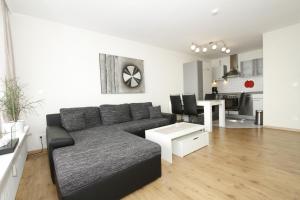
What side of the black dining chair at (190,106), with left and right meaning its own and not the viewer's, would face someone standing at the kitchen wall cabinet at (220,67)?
left

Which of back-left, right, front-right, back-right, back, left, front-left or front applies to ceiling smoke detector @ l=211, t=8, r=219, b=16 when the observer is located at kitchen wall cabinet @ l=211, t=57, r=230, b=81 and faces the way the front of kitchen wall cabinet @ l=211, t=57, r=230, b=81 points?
front-left

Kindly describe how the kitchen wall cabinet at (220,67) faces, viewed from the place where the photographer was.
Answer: facing the viewer and to the left of the viewer

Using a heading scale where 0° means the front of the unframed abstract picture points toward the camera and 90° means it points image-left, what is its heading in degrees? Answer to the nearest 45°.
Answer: approximately 315°

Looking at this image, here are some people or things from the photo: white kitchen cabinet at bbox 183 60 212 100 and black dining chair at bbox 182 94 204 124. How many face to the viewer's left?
0

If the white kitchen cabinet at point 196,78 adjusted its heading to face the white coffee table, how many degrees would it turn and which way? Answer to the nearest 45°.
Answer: approximately 45° to its right

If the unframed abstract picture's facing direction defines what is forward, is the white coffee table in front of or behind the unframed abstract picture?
in front

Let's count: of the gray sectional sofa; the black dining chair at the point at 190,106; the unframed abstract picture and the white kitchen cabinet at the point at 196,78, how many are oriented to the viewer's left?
0

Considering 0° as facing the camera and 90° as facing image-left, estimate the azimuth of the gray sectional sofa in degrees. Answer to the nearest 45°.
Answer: approximately 315°

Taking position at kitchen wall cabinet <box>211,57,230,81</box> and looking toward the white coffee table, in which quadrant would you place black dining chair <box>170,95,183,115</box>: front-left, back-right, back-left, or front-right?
front-right

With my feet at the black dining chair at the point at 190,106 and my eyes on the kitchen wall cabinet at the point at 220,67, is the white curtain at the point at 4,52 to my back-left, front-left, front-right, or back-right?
back-left

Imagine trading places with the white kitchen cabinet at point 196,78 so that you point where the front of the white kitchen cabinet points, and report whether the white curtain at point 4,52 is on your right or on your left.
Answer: on your right

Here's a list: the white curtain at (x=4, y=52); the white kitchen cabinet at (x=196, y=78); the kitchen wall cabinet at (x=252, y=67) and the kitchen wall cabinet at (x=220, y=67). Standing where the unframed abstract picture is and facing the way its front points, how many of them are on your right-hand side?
1

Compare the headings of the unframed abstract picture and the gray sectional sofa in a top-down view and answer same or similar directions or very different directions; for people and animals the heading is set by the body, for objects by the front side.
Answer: same or similar directions
